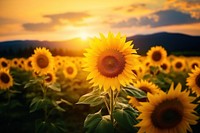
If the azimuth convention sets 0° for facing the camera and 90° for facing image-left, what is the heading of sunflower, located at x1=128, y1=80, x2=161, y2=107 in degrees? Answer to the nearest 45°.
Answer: approximately 0°
